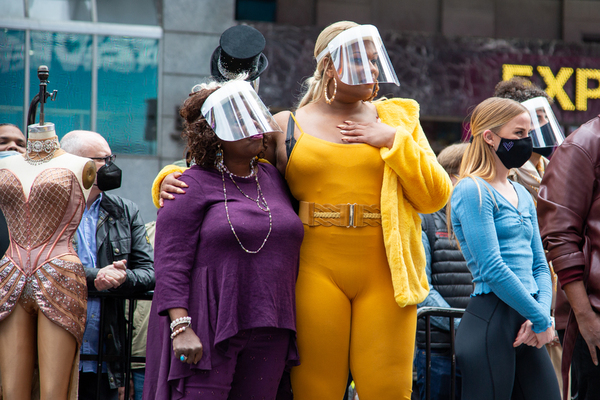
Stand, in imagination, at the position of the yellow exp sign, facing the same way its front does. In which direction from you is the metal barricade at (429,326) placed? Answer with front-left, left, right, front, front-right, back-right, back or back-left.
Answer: front

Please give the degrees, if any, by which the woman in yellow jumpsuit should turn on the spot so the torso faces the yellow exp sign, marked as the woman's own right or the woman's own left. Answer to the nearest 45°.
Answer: approximately 135° to the woman's own left

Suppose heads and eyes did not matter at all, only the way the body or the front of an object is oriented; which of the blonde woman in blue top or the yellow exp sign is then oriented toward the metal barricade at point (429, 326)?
the yellow exp sign

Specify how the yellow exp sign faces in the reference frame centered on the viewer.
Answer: facing the viewer

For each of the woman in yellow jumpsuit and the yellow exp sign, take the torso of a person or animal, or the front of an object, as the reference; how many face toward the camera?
2

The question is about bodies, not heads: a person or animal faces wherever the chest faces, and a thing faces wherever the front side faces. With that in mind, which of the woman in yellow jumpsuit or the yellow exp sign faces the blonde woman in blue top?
the yellow exp sign

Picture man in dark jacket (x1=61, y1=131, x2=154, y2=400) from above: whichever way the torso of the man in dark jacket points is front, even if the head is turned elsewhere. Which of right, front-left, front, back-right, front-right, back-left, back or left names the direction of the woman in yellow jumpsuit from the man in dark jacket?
front

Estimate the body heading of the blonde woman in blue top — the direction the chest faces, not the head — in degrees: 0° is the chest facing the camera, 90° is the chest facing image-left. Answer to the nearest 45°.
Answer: approximately 315°

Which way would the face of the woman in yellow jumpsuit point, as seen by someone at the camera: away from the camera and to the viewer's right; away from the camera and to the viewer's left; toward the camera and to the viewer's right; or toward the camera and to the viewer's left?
toward the camera and to the viewer's right

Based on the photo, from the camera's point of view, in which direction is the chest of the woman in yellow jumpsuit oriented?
toward the camera

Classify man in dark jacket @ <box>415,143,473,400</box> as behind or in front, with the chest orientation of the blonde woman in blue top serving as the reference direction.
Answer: behind

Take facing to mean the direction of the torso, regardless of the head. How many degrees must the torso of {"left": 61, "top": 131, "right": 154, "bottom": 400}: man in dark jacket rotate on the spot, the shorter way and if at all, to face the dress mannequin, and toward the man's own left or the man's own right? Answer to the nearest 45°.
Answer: approximately 90° to the man's own right

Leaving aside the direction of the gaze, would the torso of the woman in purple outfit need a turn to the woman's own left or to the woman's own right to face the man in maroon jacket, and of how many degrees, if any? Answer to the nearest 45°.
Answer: approximately 45° to the woman's own left
